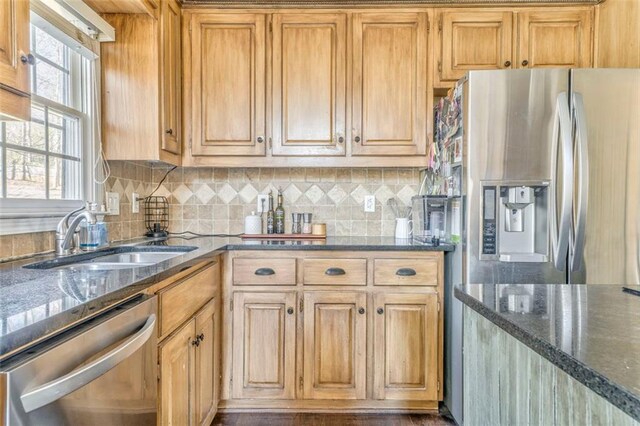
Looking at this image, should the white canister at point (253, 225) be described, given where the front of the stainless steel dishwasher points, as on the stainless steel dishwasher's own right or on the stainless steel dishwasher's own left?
on the stainless steel dishwasher's own left

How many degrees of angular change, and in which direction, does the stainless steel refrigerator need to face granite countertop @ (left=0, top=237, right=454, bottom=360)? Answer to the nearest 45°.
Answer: approximately 45° to its right

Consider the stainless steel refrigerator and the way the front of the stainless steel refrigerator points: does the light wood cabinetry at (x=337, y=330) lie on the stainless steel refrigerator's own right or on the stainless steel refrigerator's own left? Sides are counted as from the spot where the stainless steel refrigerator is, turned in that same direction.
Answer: on the stainless steel refrigerator's own right

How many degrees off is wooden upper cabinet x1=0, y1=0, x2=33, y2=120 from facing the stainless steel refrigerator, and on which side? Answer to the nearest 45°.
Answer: approximately 45° to its left

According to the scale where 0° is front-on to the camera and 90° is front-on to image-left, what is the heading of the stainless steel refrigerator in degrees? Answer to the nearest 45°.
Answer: approximately 0°

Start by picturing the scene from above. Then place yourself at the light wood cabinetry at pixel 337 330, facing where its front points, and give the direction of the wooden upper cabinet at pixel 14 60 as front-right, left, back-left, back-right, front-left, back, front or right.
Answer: front-right

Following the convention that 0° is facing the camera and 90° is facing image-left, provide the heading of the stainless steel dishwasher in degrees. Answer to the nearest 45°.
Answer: approximately 315°

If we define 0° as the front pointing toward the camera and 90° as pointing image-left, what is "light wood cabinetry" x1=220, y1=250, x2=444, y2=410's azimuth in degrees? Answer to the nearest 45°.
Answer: approximately 0°

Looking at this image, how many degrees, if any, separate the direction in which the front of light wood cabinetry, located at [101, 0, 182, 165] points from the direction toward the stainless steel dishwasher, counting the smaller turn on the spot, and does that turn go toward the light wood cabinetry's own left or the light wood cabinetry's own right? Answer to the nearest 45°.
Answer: approximately 90° to the light wood cabinetry's own right

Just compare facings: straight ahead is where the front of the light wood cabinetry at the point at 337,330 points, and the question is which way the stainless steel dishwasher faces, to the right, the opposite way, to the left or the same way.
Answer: to the left

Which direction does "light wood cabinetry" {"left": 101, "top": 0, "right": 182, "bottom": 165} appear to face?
to the viewer's right

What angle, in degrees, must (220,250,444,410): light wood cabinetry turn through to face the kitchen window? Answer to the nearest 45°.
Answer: approximately 90° to its right
